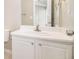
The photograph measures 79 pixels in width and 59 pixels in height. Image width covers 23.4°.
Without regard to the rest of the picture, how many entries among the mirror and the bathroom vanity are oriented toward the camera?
2

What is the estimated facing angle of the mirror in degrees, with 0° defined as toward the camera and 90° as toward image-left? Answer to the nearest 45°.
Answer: approximately 0°

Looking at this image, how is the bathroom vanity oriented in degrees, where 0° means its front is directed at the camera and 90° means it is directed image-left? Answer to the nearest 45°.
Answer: approximately 0°
